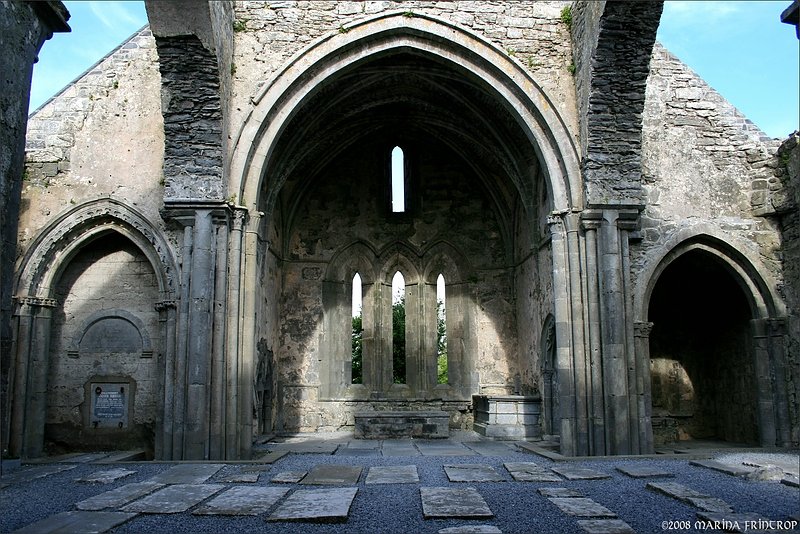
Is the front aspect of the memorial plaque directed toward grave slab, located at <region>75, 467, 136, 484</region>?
yes

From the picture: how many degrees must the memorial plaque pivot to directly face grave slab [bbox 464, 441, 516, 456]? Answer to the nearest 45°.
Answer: approximately 90° to its left

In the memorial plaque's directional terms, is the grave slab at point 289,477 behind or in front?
in front

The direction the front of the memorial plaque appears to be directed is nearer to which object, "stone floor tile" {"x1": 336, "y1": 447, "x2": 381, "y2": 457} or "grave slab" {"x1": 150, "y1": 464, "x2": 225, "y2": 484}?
the grave slab

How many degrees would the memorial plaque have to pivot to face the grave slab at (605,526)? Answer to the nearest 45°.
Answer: approximately 45° to its left

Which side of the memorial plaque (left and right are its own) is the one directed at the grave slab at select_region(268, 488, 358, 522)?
front

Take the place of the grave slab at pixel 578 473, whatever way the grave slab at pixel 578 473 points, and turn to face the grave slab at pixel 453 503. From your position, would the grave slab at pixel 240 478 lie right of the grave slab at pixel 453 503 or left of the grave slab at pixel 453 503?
right

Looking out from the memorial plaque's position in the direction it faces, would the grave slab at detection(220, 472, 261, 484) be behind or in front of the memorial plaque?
in front

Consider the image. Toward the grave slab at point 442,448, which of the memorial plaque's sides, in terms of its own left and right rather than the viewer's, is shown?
left

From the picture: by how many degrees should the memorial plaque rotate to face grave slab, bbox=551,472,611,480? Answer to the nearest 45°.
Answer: approximately 45° to its left

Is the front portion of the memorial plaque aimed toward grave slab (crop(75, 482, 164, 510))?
yes

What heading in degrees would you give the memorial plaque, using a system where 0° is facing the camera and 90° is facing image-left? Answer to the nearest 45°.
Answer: approximately 0°

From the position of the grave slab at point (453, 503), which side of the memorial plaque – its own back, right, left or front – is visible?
front
